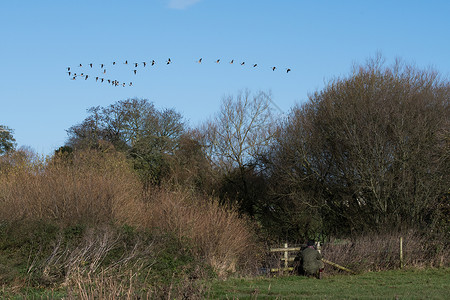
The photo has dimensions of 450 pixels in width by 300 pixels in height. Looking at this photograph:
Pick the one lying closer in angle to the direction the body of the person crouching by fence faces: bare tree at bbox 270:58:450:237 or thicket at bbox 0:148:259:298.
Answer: the bare tree

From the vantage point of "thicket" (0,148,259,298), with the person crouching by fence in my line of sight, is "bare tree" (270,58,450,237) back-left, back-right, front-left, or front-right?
front-left

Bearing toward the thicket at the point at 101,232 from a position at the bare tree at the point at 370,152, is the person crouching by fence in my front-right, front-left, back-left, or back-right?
front-left

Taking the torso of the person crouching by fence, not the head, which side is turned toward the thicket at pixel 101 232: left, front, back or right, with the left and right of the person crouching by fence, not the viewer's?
left

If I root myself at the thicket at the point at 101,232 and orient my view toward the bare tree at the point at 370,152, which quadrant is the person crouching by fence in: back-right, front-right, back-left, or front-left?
front-right

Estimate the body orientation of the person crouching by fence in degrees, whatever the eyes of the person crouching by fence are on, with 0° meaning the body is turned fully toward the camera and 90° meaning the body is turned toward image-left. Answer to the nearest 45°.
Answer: approximately 180°

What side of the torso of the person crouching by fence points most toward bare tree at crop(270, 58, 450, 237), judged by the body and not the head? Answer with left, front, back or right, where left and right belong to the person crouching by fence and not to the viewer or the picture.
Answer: front
